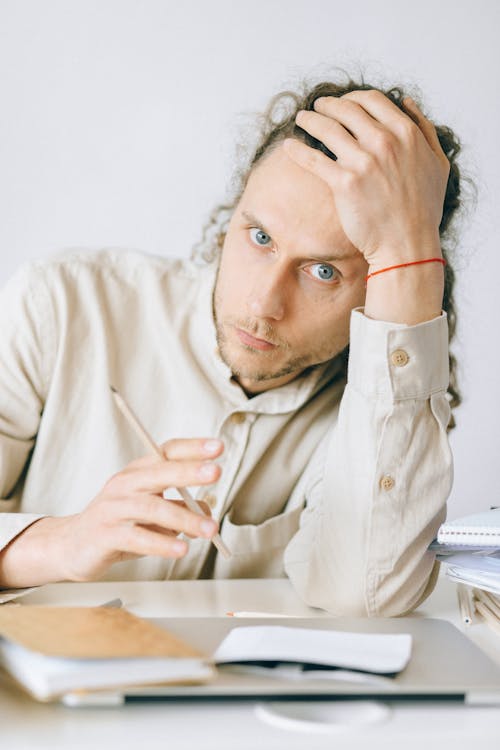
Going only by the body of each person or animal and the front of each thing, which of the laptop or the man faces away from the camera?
the laptop

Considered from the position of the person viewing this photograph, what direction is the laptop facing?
facing away from the viewer

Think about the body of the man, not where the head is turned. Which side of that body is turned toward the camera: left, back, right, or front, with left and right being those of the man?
front

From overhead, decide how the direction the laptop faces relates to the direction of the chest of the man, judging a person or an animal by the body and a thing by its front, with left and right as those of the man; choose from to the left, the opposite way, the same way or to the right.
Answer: the opposite way

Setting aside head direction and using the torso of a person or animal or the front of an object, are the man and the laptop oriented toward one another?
yes

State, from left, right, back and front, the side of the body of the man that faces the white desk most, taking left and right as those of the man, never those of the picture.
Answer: front

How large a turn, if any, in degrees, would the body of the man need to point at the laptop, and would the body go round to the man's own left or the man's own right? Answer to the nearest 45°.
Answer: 0° — they already face it

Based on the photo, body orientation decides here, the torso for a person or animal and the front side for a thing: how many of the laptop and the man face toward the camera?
1
